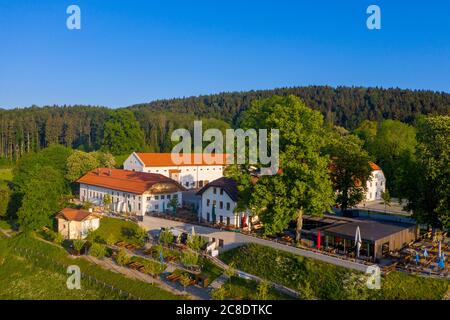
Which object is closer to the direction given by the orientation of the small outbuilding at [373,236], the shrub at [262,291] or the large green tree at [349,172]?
the shrub

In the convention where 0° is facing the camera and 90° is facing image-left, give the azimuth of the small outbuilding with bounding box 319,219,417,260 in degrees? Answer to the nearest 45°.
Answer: approximately 45°

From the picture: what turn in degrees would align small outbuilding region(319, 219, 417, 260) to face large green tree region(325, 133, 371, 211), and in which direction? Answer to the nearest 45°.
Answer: approximately 135° to its right

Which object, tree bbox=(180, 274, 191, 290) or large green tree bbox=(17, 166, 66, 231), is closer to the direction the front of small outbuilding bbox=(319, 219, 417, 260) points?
the tree bbox=(180, 274, 191, 290)

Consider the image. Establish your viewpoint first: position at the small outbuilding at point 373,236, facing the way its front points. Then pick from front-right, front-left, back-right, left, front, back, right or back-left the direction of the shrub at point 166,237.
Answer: front-right

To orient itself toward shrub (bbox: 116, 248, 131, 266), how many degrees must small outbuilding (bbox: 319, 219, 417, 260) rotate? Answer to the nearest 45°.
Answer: approximately 45° to its right

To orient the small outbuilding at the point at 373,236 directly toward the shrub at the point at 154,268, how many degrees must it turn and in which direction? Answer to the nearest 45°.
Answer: approximately 45° to its right

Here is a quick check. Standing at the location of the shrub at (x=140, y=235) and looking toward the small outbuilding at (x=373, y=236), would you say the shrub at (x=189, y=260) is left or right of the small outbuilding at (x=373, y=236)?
right

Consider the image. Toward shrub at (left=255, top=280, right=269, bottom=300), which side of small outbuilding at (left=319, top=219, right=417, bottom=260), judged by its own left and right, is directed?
front

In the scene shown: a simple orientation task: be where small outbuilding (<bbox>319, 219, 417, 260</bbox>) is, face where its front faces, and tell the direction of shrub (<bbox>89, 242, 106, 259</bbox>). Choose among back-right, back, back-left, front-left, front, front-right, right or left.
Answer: front-right

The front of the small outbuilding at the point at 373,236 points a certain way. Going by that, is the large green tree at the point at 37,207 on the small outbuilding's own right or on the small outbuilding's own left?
on the small outbuilding's own right

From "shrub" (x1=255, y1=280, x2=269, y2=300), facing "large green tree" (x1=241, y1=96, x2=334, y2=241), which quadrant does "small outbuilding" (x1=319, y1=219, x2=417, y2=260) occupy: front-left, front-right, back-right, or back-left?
front-right
